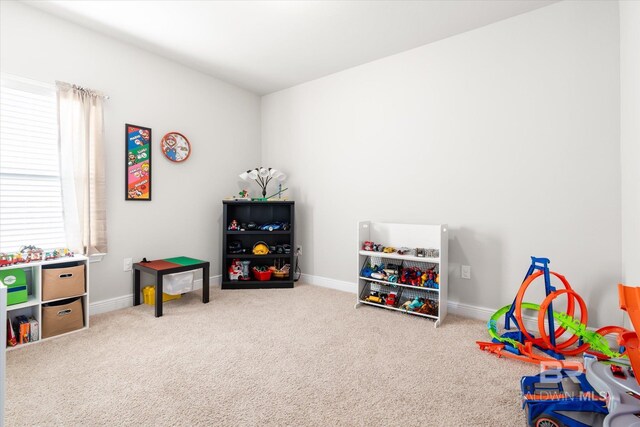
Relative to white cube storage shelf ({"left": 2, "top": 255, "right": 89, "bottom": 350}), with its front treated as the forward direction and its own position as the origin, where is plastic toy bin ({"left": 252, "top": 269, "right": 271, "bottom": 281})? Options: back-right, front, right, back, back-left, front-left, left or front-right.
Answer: front-left

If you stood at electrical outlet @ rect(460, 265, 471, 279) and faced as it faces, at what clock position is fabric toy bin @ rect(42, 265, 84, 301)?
The fabric toy bin is roughly at 2 o'clock from the electrical outlet.

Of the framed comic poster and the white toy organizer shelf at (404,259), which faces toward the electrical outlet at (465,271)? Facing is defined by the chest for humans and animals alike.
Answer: the framed comic poster

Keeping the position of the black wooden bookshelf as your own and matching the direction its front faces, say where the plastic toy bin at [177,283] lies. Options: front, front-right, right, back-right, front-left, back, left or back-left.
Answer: front-right

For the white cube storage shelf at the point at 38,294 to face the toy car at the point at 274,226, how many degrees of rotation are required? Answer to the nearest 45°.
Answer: approximately 45° to its left

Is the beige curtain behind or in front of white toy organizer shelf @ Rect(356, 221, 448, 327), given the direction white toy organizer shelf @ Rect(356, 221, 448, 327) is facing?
in front

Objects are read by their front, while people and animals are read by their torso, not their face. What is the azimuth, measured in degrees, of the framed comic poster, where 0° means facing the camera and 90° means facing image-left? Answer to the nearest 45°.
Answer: approximately 315°

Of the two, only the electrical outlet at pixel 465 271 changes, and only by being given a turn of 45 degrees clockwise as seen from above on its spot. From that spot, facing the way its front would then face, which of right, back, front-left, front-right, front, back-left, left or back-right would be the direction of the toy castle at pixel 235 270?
front-right

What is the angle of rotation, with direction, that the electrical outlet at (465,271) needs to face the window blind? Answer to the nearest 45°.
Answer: approximately 45° to its right

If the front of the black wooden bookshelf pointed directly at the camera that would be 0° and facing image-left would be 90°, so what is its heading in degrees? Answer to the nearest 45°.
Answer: approximately 0°

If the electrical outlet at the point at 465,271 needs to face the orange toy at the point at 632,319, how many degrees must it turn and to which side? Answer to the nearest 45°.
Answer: approximately 45° to its left

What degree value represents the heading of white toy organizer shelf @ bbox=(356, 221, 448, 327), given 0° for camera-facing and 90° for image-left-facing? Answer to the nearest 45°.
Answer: approximately 45°

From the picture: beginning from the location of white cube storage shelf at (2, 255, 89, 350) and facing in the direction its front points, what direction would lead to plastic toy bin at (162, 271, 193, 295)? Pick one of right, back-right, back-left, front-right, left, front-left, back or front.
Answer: front-left

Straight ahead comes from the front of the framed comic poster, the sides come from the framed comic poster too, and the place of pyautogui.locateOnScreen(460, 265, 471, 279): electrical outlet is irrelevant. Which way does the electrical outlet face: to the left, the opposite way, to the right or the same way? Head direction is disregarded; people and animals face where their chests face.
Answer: to the right

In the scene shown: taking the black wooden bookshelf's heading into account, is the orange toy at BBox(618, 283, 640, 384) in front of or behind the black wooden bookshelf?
in front
